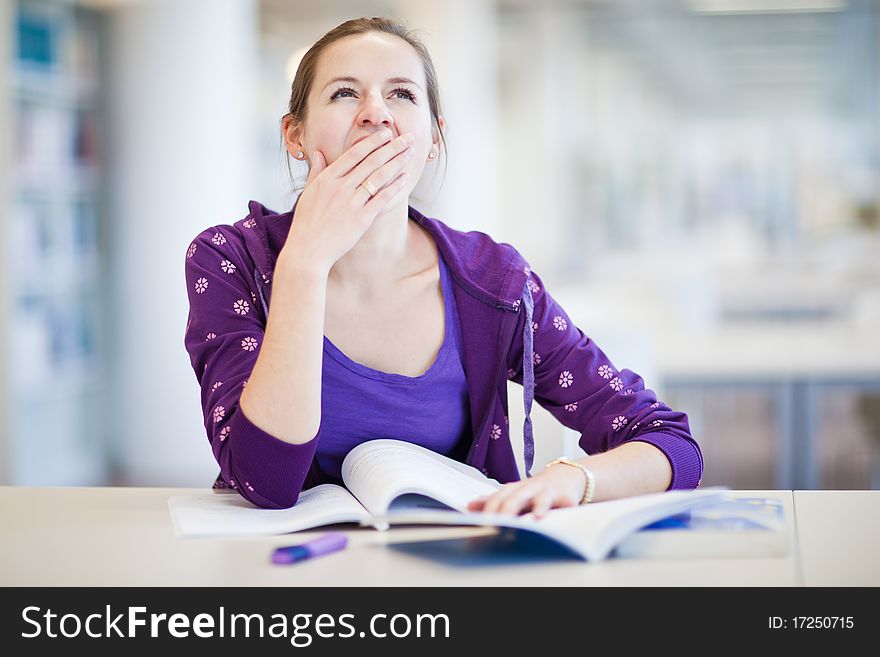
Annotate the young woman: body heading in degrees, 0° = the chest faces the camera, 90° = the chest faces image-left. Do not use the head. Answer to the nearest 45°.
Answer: approximately 0°

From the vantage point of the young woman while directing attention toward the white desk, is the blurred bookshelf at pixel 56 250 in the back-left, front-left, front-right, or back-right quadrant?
back-right

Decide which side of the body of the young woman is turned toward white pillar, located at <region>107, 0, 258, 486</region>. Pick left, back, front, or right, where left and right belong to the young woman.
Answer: back

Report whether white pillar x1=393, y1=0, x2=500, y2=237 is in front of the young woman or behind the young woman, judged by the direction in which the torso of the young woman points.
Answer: behind
